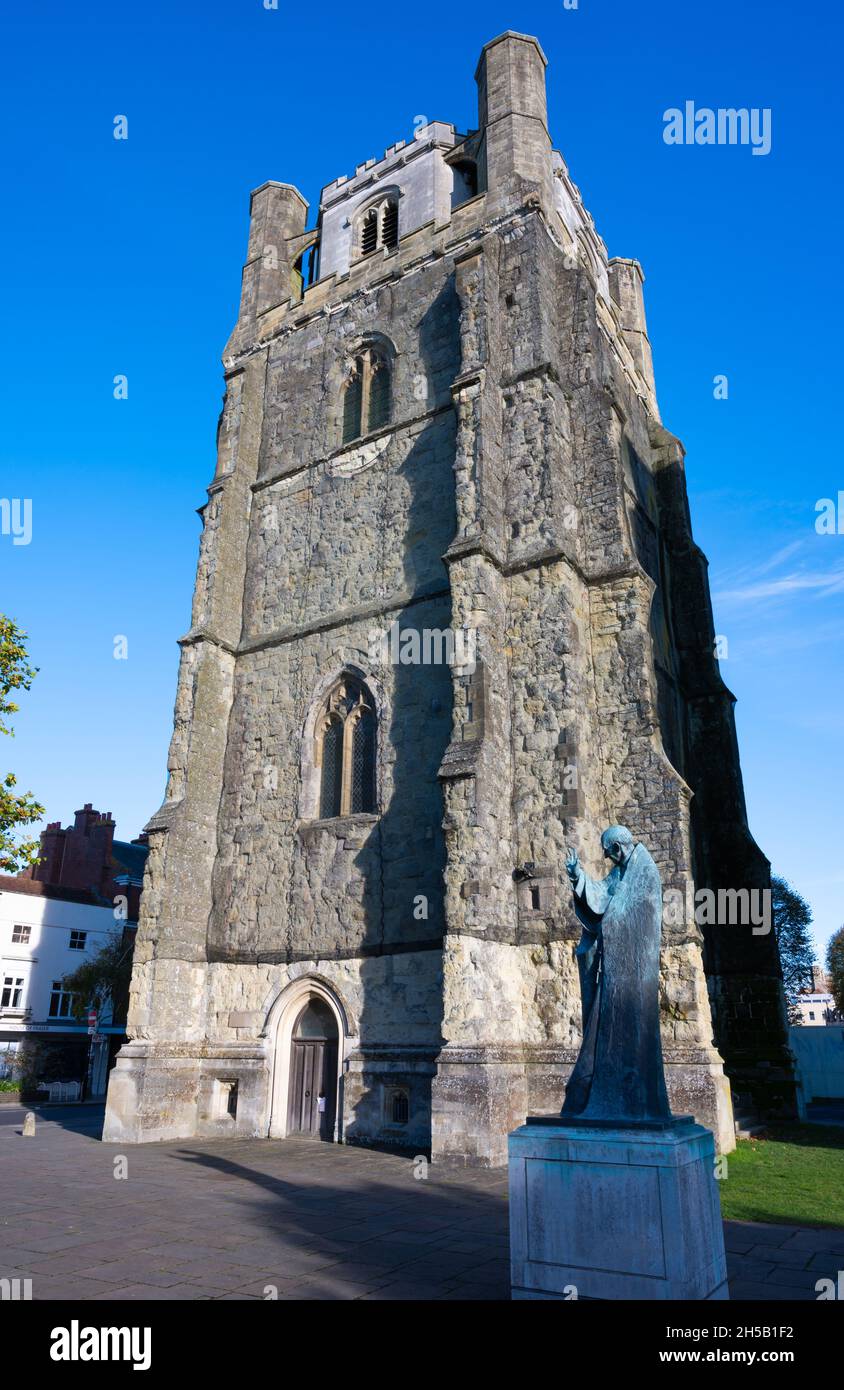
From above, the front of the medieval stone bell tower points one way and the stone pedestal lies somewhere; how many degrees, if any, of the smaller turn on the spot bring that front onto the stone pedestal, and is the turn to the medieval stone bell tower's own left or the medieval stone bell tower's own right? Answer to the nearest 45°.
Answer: approximately 45° to the medieval stone bell tower's own left

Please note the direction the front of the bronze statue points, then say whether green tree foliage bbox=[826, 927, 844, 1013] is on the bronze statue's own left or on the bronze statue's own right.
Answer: on the bronze statue's own right

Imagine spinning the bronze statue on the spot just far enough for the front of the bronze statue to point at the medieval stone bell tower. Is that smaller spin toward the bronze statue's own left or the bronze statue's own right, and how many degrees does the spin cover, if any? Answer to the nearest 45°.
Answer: approximately 90° to the bronze statue's own right

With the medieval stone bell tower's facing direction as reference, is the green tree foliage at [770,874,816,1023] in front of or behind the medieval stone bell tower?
behind

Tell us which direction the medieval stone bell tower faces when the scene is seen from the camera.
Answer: facing the viewer and to the left of the viewer

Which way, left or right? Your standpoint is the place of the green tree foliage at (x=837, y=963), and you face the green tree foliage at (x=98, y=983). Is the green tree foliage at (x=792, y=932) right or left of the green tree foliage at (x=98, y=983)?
left

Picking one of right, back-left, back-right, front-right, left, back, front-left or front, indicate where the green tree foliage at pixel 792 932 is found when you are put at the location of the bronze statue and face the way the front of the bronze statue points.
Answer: right

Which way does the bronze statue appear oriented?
to the viewer's left

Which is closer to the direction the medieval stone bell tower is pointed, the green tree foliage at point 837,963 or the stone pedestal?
the stone pedestal

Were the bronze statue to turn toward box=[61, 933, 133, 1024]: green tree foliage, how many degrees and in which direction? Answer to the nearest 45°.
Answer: approximately 45° to its right

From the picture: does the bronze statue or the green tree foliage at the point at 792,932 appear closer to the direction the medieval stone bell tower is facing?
the bronze statue

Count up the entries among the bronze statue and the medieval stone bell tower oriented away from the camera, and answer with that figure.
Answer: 0

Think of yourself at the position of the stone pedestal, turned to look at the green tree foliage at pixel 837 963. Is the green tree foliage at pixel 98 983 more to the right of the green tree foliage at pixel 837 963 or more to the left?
left

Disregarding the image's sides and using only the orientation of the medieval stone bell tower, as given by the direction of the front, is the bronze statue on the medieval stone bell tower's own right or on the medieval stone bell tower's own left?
on the medieval stone bell tower's own left
